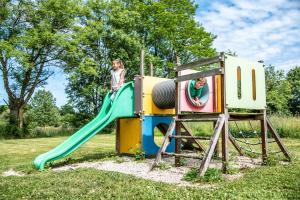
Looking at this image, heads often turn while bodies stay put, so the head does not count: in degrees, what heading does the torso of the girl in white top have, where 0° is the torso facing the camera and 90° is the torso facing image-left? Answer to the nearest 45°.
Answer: approximately 45°

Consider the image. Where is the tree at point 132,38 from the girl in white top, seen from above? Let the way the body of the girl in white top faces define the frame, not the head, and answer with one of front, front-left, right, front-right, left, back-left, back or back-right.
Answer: back-right

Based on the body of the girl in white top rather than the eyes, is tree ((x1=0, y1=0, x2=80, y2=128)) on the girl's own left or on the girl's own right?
on the girl's own right
